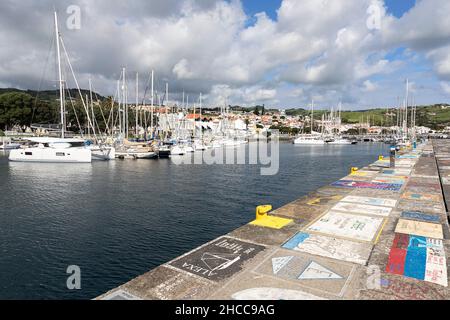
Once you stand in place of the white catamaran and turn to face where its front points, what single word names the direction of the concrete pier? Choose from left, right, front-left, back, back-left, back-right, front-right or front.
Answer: right

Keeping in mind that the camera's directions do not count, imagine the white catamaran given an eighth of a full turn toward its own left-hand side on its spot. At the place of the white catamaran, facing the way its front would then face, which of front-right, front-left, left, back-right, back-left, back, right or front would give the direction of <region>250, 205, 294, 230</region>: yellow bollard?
back-right

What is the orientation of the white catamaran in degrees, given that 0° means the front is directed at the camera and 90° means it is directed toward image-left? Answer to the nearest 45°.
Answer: approximately 270°
